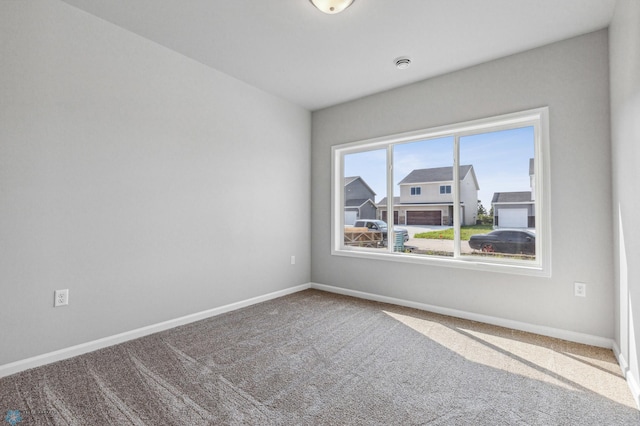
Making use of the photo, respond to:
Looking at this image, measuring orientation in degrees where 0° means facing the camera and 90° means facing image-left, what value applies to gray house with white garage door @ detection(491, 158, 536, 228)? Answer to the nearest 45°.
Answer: approximately 0°

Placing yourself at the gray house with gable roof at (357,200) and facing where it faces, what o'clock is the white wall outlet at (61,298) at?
The white wall outlet is roughly at 12 o'clock from the gray house with gable roof.

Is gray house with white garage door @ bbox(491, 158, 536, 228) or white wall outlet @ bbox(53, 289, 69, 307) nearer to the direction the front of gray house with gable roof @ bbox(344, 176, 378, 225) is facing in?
the white wall outlet

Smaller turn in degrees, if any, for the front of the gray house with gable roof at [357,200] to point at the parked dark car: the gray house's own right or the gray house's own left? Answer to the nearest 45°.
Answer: approximately 90° to the gray house's own left

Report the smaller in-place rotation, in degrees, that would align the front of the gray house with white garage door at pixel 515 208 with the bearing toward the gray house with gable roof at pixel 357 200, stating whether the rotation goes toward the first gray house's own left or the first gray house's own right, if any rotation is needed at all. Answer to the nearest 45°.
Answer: approximately 90° to the first gray house's own right

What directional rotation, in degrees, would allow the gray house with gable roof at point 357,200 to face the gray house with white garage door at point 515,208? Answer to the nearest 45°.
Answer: approximately 90° to its left

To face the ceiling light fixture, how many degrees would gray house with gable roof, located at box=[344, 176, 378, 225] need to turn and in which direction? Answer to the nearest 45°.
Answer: approximately 45° to its left

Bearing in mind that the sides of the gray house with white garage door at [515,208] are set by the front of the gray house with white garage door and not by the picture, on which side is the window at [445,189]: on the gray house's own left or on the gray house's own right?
on the gray house's own right
